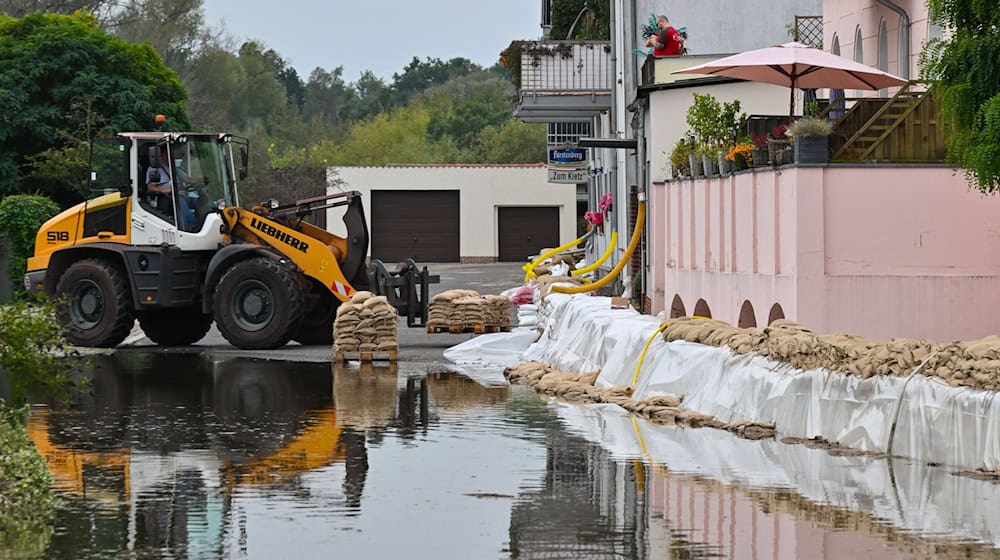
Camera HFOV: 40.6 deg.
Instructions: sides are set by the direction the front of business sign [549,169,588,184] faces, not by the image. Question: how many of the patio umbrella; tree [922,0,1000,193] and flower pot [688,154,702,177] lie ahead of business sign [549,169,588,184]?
3

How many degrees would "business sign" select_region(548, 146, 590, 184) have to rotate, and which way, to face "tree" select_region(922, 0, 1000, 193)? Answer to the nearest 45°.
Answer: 0° — it already faces it

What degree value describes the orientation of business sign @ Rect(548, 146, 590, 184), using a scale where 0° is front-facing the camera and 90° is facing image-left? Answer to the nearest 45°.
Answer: approximately 0°

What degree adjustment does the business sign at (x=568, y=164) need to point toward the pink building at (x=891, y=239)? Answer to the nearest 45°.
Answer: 0° — it already faces it
